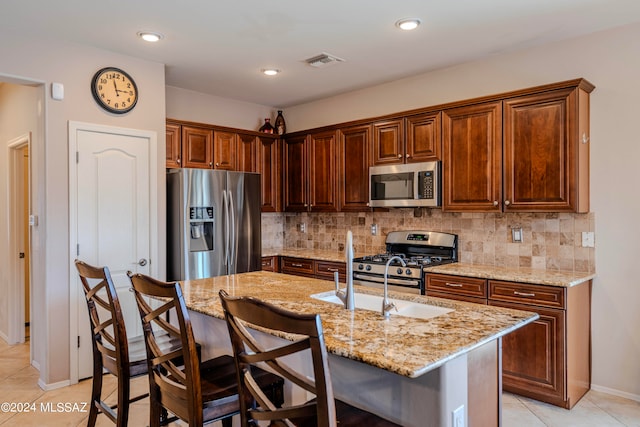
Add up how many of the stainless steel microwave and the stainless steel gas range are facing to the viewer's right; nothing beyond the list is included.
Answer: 0

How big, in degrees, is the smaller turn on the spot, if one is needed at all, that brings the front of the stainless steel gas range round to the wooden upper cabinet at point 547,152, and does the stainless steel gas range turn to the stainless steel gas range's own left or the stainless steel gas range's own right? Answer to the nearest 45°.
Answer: approximately 90° to the stainless steel gas range's own left

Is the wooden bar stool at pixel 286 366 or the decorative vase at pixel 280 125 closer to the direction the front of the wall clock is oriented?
the wooden bar stool

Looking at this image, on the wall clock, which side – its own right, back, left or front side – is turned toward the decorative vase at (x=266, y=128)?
left

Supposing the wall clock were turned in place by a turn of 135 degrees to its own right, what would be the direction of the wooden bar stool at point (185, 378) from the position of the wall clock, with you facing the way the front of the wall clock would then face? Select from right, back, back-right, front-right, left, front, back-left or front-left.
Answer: left

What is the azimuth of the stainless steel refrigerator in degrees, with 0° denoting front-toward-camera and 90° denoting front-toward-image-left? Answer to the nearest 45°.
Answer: approximately 315°

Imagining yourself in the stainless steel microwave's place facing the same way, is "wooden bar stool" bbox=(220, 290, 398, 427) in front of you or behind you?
in front

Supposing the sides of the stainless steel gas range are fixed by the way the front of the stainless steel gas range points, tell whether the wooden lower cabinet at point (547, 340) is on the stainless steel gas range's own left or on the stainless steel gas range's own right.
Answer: on the stainless steel gas range's own left

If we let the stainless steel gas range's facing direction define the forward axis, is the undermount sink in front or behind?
in front

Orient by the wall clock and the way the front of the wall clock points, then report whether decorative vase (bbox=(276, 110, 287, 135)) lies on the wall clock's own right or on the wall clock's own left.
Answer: on the wall clock's own left

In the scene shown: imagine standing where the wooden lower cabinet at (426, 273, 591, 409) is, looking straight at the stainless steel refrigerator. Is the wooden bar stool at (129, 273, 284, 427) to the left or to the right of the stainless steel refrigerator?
left
